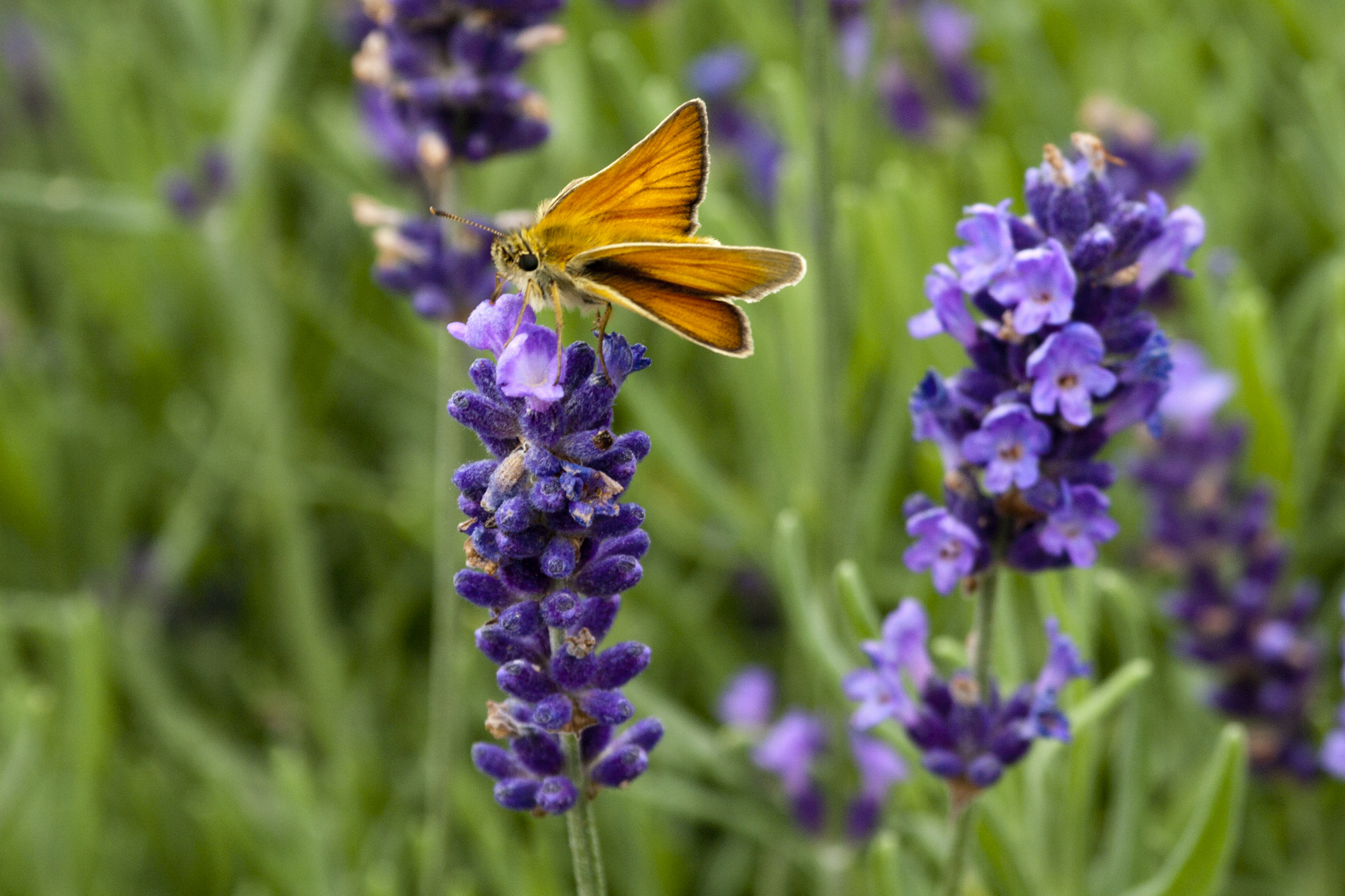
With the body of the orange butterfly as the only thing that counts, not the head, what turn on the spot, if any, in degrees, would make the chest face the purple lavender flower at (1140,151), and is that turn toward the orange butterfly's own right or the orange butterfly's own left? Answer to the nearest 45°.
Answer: approximately 135° to the orange butterfly's own right

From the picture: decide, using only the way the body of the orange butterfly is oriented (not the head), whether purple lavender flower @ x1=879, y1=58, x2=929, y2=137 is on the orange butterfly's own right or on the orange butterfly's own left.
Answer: on the orange butterfly's own right

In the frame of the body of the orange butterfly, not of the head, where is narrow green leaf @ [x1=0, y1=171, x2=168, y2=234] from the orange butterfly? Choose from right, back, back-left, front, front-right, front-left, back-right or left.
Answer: front-right

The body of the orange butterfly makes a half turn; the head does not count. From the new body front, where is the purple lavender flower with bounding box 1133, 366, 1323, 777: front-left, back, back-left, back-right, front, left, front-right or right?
front-left

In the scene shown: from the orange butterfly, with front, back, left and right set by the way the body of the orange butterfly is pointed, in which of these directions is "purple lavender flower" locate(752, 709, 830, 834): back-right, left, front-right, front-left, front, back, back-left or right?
right

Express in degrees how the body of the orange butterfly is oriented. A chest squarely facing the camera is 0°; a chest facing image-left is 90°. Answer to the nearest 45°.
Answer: approximately 90°

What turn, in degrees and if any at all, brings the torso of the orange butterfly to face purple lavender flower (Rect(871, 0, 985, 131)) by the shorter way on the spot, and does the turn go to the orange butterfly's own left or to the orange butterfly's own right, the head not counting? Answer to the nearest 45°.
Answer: approximately 135° to the orange butterfly's own right
